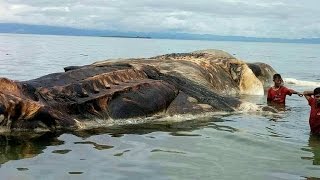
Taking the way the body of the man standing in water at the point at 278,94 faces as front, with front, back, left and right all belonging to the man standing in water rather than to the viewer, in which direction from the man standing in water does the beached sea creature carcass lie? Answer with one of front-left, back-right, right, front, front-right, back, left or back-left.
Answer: front-right

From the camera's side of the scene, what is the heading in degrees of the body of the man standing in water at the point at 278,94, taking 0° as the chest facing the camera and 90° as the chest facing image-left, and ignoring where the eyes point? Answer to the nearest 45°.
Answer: approximately 0°
